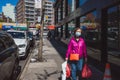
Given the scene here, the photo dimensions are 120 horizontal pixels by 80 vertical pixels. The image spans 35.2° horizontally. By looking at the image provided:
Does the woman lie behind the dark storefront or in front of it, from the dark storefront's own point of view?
in front

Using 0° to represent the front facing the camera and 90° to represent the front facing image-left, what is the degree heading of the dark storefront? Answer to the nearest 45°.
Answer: approximately 45°
